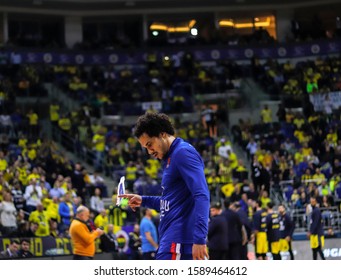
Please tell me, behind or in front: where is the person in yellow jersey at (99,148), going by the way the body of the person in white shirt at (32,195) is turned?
behind

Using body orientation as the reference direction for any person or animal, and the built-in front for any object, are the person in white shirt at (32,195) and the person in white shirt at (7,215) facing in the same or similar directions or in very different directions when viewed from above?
same or similar directions

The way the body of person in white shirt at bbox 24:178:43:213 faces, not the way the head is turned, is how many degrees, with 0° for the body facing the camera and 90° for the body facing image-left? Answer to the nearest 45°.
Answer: approximately 0°

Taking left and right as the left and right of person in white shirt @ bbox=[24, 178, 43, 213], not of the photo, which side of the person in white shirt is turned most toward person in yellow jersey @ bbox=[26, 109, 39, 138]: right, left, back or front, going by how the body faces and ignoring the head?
back

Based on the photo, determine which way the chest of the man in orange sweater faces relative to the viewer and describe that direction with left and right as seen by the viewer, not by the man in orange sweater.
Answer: facing to the right of the viewer

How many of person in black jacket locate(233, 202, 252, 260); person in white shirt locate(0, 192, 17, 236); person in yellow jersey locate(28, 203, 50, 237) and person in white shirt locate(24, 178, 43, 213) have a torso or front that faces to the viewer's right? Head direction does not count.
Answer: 0

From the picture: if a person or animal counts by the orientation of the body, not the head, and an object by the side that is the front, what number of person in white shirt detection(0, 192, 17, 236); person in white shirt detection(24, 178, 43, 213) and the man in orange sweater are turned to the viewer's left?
0

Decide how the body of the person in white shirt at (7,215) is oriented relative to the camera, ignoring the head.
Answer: toward the camera

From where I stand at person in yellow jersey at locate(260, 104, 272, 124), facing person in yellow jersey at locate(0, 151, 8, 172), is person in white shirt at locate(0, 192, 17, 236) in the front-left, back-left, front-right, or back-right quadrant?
front-left

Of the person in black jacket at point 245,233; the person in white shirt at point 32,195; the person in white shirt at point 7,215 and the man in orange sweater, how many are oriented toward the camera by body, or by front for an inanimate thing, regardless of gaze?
2

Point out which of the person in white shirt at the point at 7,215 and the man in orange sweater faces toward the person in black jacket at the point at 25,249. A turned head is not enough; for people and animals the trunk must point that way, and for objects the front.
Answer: the person in white shirt
